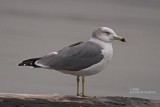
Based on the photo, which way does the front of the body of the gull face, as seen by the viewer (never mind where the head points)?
to the viewer's right
